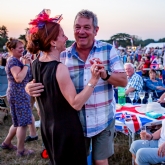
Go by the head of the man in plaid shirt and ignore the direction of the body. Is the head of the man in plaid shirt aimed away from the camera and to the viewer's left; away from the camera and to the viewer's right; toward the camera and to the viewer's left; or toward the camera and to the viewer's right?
toward the camera and to the viewer's left

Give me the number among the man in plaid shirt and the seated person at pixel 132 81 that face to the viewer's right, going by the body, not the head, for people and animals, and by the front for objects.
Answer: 0

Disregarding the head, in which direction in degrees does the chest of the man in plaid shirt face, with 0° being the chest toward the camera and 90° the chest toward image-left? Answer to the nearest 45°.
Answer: approximately 45°

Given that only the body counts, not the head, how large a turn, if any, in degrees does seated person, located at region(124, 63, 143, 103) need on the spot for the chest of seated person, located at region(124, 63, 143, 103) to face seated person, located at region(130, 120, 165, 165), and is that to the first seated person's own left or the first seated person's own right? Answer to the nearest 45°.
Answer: approximately 45° to the first seated person's own left

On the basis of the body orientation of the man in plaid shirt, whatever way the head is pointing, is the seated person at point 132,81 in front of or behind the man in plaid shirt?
behind
